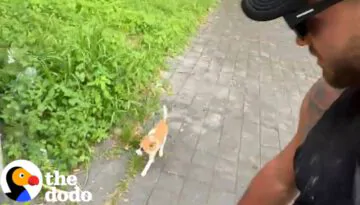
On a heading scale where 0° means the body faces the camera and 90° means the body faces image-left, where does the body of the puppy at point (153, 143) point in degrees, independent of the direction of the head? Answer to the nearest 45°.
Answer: approximately 45°

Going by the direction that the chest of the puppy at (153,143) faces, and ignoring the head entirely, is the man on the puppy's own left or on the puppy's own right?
on the puppy's own left
